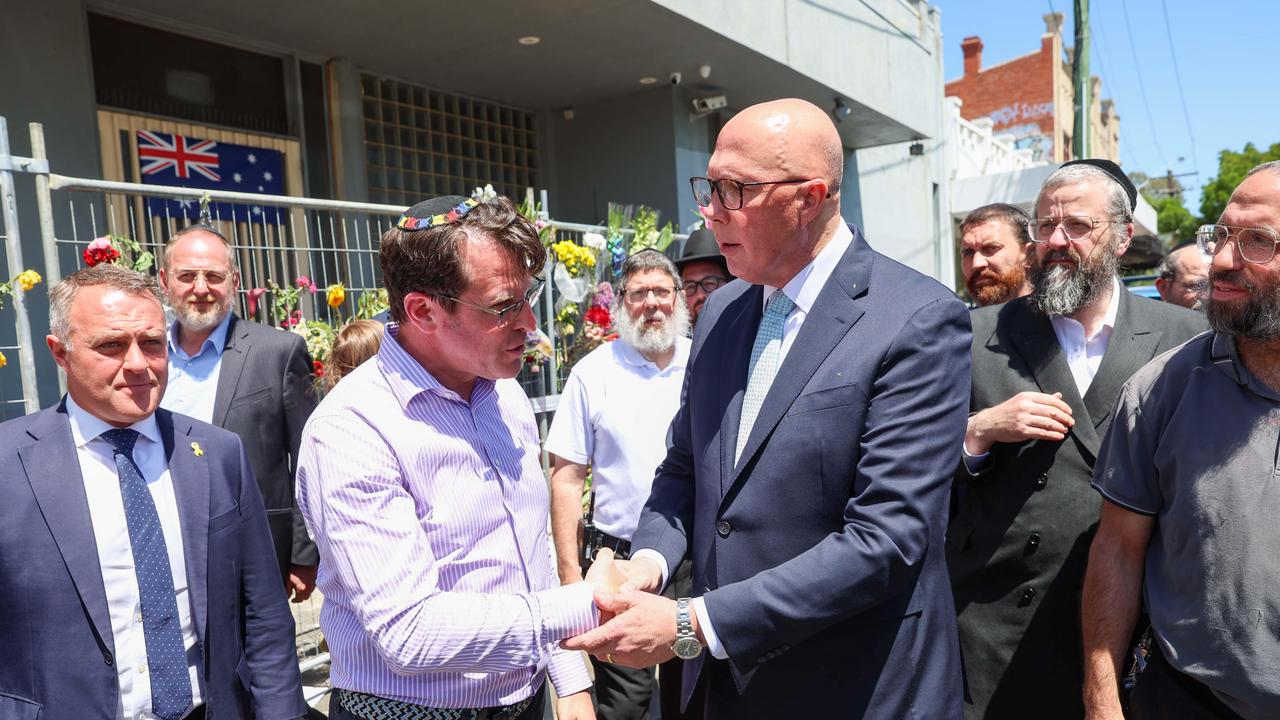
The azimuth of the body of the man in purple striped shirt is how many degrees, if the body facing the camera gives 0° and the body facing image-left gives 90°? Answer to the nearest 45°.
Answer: approximately 315°

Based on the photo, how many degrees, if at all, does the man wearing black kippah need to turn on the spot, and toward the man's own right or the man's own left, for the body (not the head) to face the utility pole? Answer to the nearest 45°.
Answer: approximately 135° to the man's own right

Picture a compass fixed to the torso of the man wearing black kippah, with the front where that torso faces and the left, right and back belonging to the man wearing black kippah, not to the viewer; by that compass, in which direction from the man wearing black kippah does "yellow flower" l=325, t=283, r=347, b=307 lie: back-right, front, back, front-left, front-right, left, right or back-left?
front-right

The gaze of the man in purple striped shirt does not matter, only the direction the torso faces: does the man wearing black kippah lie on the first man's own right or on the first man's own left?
on the first man's own left

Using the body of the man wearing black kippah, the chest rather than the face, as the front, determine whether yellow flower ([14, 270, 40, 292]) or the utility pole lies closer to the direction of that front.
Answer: the yellow flower

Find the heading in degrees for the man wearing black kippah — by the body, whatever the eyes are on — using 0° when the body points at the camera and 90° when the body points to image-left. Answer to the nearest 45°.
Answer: approximately 45°

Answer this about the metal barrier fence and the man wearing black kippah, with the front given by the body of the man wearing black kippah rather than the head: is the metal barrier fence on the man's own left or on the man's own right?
on the man's own right

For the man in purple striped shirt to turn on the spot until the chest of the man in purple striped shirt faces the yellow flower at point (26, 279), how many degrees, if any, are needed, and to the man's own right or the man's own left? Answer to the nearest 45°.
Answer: approximately 180°

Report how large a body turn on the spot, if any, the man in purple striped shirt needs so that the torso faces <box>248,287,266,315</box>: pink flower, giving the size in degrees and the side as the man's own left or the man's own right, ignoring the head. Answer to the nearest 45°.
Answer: approximately 135° to the man's own left

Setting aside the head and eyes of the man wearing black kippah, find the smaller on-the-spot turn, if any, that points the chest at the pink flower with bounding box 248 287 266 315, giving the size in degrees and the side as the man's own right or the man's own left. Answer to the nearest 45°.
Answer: approximately 45° to the man's own right

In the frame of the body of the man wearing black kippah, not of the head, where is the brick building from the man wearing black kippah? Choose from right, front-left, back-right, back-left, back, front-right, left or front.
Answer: back-right

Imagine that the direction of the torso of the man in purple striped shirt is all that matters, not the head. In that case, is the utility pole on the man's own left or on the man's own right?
on the man's own left

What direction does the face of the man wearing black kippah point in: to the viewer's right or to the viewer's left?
to the viewer's left

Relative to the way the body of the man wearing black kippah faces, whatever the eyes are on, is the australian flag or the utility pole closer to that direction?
the australian flag

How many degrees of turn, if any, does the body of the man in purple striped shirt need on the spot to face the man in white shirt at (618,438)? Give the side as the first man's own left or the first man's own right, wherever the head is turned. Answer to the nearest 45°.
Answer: approximately 90° to the first man's own left
